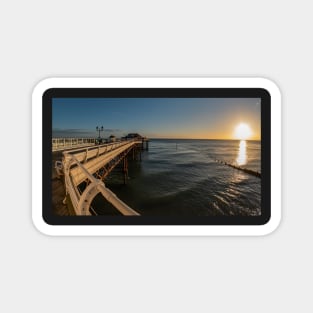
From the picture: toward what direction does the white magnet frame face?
toward the camera
